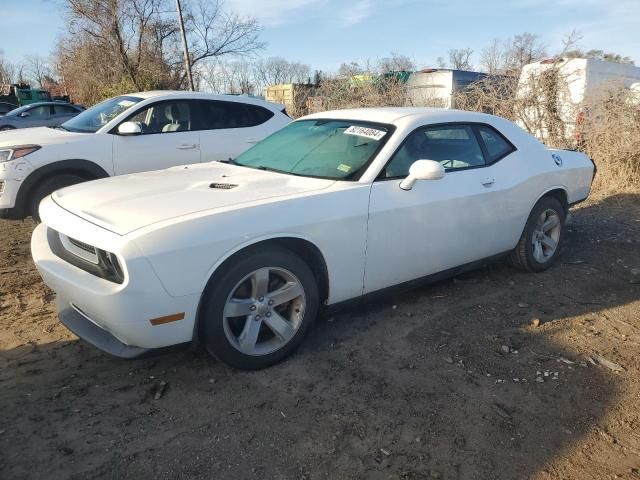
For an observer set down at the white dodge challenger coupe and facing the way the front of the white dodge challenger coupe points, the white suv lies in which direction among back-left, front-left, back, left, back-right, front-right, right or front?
right

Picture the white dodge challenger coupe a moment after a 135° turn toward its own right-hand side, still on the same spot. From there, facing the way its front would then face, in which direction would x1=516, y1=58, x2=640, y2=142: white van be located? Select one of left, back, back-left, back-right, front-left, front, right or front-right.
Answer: front-right

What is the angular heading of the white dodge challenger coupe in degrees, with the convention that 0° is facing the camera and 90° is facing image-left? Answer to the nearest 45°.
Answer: approximately 45°
